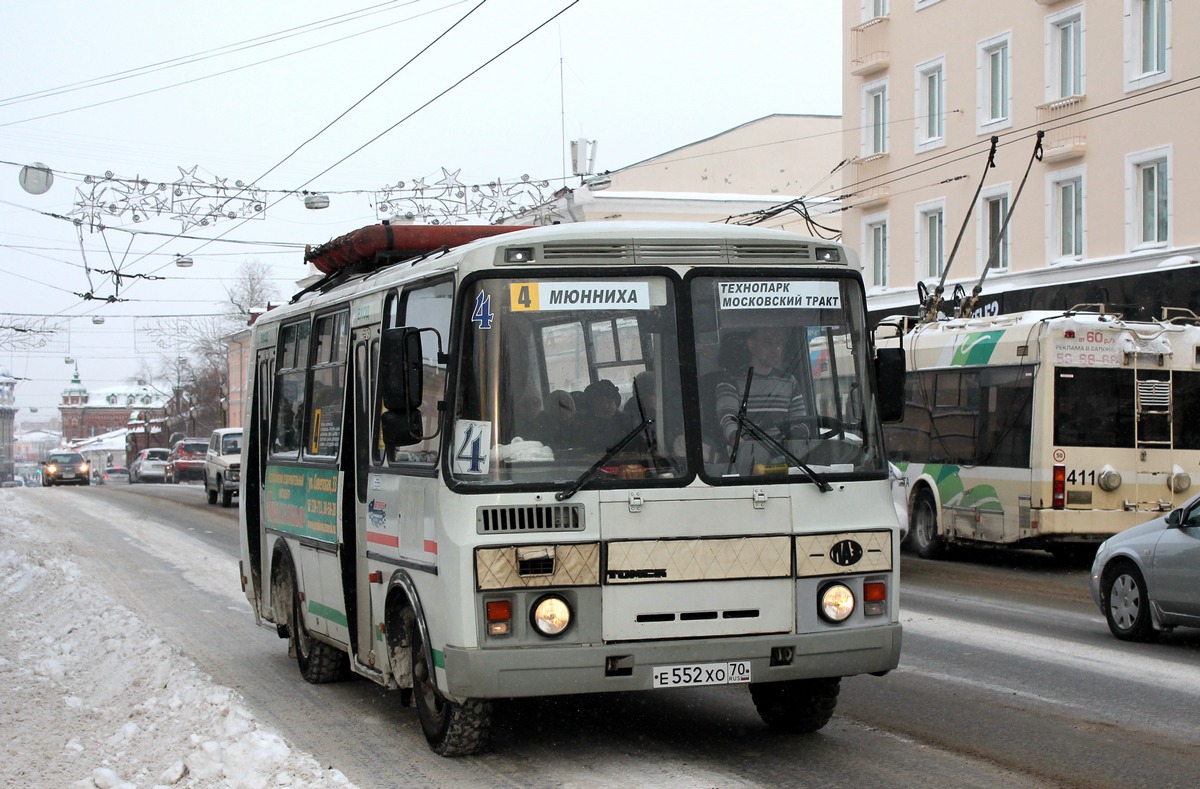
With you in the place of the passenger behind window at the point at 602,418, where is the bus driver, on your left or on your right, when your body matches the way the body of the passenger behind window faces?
on your left

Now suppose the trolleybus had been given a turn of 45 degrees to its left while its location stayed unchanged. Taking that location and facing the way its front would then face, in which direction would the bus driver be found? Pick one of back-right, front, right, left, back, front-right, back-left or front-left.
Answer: left

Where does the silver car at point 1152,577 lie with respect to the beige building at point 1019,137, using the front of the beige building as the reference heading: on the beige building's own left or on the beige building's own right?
on the beige building's own left

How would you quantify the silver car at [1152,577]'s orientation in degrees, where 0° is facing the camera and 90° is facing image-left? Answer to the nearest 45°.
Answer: approximately 135°

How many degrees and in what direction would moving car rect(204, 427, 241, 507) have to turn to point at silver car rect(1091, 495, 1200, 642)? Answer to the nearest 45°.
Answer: approximately 45° to its right

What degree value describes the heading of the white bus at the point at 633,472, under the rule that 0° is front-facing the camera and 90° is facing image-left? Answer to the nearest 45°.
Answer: approximately 315°

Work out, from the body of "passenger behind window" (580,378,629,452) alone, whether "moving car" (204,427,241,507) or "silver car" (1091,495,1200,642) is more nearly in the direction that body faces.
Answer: the silver car

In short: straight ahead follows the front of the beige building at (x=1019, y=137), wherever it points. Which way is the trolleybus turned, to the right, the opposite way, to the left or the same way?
to the right
